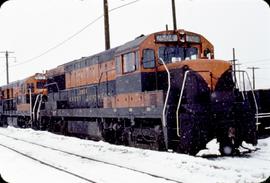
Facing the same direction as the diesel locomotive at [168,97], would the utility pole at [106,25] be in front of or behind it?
behind

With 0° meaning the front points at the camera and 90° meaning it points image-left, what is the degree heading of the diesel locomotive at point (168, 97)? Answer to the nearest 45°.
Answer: approximately 315°
